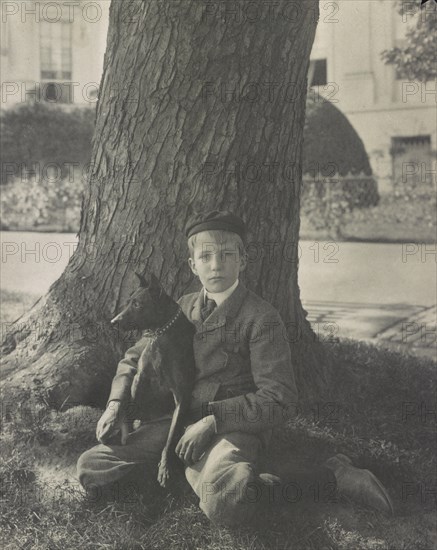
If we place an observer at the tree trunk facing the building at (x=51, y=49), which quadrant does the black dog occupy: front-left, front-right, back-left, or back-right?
back-left

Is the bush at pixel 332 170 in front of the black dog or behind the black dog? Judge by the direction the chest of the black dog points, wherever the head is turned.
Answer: behind

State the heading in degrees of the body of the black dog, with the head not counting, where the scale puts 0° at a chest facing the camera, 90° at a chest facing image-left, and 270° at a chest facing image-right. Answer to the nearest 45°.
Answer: approximately 45°

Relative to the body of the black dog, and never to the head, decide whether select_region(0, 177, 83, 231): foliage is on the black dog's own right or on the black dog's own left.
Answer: on the black dog's own right
